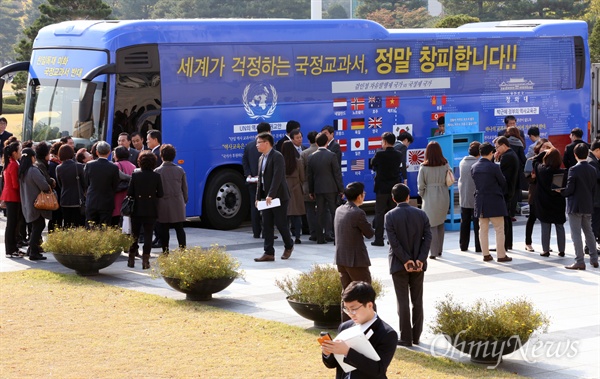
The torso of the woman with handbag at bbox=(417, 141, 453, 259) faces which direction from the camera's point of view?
away from the camera

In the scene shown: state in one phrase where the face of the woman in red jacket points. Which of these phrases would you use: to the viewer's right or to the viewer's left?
to the viewer's right

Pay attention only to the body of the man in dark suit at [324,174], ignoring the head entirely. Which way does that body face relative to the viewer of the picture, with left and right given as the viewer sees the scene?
facing away from the viewer

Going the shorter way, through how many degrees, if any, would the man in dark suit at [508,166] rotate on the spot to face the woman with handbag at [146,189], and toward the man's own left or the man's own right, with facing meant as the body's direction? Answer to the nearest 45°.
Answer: approximately 45° to the man's own left

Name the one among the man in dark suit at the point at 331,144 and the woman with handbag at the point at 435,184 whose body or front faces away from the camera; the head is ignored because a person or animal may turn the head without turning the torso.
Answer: the woman with handbag

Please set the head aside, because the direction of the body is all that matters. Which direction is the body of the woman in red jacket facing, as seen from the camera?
to the viewer's right

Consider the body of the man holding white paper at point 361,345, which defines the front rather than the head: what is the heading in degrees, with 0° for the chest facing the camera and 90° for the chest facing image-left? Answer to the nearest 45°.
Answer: approximately 45°

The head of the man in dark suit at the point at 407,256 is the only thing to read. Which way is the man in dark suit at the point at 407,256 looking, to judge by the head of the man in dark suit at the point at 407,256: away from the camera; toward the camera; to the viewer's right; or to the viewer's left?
away from the camera

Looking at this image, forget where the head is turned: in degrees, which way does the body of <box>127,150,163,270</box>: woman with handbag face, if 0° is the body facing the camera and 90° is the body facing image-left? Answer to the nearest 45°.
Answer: approximately 180°

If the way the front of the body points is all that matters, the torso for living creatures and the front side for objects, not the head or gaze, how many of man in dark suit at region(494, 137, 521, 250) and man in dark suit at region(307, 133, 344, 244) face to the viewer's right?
0

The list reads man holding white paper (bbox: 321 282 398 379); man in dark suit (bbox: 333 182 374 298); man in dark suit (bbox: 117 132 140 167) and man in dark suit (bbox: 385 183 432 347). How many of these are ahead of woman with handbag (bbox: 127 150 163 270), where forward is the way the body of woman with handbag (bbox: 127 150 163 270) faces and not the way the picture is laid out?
1

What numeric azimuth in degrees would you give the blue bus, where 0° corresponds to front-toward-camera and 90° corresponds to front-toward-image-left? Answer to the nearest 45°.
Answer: approximately 45°

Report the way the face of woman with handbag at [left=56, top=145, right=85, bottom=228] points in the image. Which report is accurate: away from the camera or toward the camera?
away from the camera
